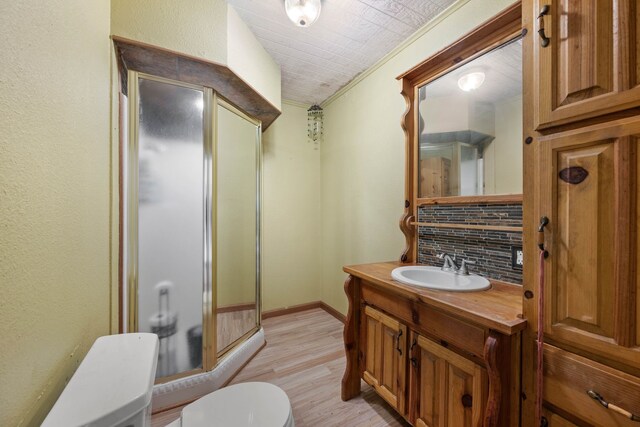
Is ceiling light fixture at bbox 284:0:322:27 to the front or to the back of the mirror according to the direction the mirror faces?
to the front

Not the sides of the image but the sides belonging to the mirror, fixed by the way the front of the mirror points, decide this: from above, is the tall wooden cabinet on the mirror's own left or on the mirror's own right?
on the mirror's own left

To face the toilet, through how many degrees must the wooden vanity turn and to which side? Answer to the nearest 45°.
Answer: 0° — it already faces it

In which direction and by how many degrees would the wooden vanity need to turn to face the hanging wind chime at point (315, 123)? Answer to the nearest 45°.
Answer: approximately 90° to its right

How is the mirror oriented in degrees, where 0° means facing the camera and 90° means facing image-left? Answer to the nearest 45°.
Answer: approximately 45°

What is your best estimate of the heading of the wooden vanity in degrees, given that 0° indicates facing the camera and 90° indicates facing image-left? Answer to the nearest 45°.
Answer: approximately 45°

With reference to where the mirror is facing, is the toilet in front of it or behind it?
in front

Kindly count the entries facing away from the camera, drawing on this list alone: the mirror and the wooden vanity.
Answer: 0
